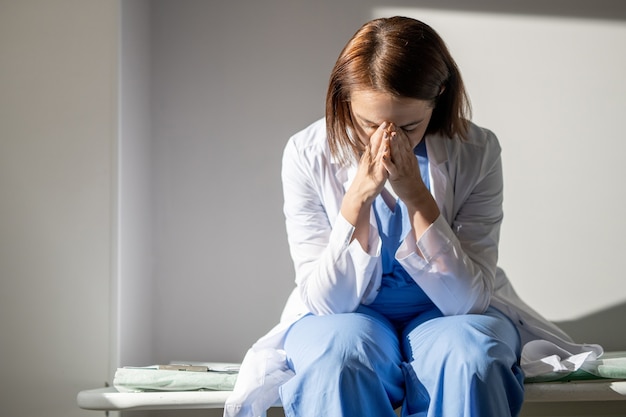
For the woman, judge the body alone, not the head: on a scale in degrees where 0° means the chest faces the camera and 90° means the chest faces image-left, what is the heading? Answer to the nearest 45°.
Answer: approximately 0°
